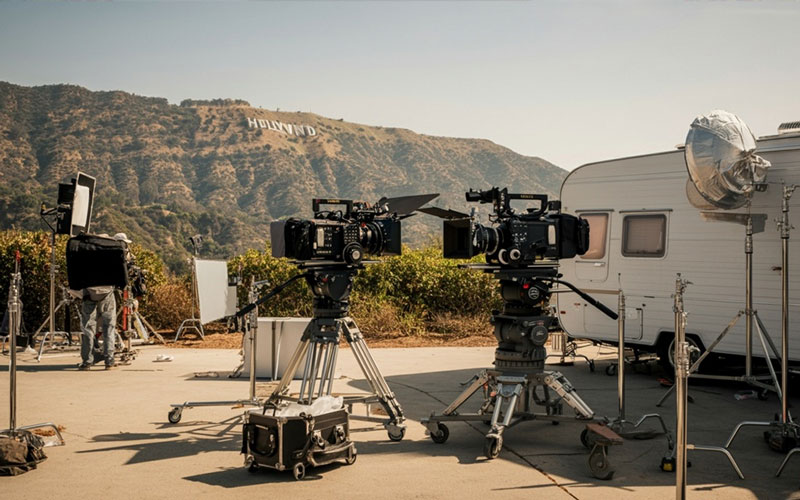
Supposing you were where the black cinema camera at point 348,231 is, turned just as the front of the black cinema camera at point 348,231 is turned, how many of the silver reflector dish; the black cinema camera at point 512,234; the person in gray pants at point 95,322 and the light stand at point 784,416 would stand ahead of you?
3

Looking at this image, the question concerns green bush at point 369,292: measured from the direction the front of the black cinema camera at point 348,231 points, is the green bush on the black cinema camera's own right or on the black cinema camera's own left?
on the black cinema camera's own left

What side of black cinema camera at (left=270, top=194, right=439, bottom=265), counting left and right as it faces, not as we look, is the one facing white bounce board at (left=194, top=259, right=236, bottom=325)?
left

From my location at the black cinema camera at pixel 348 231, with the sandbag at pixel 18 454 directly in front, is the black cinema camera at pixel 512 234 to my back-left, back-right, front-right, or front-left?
back-left

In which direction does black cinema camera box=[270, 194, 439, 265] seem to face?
to the viewer's right

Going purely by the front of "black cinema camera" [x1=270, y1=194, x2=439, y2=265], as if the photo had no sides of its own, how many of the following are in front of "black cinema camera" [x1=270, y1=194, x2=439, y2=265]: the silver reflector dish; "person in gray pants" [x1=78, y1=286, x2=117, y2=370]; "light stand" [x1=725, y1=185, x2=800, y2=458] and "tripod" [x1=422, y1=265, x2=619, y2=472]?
3

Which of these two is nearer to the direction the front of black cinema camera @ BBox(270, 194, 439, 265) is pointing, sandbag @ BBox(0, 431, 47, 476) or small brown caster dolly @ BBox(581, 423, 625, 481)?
the small brown caster dolly

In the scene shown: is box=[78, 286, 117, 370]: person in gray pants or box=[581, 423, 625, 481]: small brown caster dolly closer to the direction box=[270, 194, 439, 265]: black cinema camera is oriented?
the small brown caster dolly

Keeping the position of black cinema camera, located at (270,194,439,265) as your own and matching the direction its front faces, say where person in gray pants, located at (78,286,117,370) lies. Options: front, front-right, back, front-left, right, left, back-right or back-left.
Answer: back-left

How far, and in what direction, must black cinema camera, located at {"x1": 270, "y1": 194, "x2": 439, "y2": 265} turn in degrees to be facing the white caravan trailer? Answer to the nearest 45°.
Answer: approximately 45° to its left

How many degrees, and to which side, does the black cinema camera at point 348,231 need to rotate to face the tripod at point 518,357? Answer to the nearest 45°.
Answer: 0° — it already faces it

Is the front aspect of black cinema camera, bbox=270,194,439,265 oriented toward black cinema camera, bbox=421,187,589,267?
yes

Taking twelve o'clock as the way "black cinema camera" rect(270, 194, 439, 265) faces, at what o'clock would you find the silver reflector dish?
The silver reflector dish is roughly at 12 o'clock from the black cinema camera.
